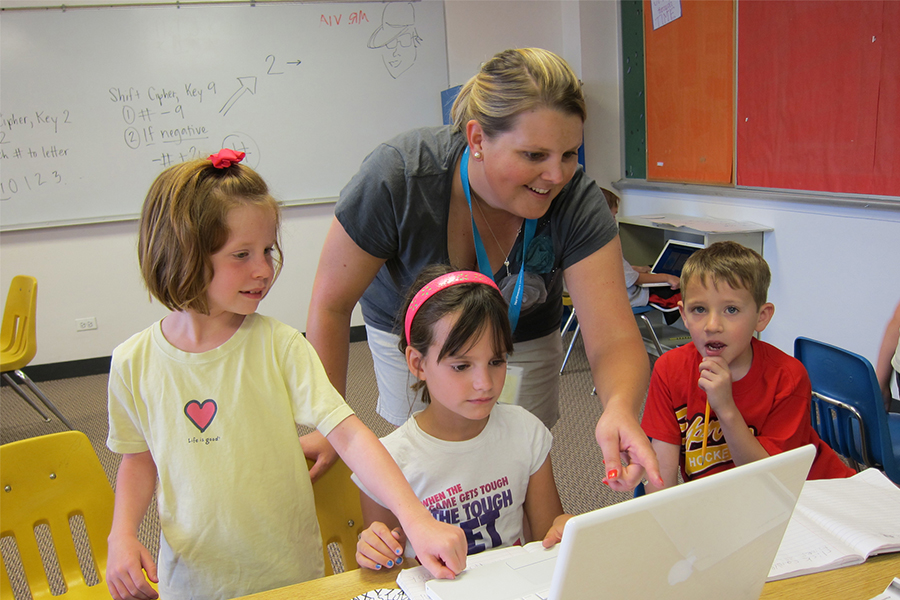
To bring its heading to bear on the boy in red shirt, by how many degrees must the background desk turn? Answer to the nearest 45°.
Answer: approximately 45° to its left

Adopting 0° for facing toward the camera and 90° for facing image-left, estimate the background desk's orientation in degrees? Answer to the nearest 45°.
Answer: approximately 45°

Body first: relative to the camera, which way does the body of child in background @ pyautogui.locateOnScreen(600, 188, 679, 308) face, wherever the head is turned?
to the viewer's right

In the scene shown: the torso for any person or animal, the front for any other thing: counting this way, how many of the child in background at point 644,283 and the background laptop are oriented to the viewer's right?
1

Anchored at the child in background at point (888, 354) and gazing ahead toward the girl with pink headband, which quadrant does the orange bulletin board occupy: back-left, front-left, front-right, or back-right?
back-right

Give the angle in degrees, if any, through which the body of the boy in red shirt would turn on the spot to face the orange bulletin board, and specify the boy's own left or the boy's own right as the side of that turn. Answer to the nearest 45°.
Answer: approximately 135° to the boy's own right

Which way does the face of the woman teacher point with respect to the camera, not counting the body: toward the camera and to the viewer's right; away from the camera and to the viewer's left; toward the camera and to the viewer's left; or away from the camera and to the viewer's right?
toward the camera and to the viewer's right
